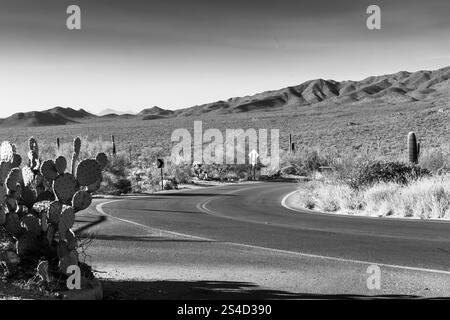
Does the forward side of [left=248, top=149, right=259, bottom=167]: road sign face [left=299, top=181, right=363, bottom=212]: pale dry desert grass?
yes

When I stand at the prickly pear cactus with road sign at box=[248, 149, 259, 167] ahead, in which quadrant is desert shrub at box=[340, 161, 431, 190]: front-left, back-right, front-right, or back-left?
front-right

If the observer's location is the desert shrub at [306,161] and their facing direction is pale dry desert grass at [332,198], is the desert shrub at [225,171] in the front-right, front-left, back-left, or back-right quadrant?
front-right

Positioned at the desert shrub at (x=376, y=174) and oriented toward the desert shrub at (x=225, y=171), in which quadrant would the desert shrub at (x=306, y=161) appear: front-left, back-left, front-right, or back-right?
front-right

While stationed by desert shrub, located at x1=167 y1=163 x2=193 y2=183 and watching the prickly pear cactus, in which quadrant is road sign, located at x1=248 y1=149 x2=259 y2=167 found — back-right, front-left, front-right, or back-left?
back-left

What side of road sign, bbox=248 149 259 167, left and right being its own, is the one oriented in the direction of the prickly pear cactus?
front

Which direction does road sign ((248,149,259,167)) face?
toward the camera

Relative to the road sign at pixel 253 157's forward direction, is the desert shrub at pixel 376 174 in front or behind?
in front

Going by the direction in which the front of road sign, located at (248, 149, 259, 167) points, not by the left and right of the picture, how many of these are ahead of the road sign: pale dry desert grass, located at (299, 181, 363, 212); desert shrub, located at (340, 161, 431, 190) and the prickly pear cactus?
3

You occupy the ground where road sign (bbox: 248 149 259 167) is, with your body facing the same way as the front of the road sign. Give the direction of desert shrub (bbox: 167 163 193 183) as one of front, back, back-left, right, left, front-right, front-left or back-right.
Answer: front-right

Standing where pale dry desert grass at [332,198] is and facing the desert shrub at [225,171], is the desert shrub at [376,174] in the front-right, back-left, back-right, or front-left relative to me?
front-right

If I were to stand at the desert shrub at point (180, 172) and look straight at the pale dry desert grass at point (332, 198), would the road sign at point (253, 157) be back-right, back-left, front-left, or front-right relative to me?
back-left
